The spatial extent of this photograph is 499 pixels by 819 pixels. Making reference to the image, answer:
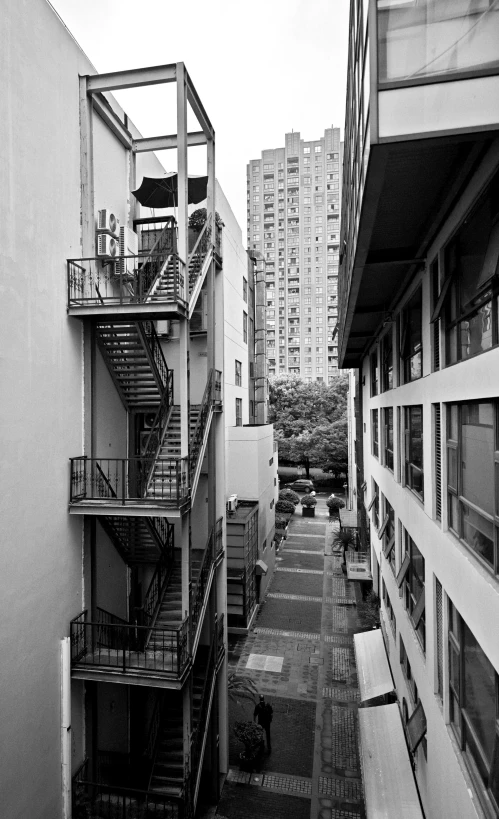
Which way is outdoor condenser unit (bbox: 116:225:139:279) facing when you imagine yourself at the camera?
facing the viewer and to the right of the viewer

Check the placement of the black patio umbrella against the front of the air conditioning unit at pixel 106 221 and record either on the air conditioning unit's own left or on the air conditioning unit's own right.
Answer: on the air conditioning unit's own left

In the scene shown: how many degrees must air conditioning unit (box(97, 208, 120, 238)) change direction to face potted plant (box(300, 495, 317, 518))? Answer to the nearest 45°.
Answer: approximately 90° to its left

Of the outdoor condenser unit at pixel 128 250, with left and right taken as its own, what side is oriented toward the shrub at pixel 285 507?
left

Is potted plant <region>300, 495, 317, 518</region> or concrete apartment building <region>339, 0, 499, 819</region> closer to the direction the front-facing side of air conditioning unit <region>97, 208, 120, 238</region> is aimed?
the concrete apartment building

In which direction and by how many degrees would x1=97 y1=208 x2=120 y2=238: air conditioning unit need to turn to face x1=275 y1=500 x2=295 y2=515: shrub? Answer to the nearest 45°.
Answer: approximately 90° to its left

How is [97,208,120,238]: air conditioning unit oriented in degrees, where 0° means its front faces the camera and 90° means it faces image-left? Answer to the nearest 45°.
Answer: approximately 315°

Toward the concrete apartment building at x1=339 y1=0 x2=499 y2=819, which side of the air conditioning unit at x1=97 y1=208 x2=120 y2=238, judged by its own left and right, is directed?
front

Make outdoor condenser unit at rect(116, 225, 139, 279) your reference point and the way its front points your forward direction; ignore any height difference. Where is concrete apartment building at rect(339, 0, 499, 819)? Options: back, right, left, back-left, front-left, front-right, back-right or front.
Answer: front

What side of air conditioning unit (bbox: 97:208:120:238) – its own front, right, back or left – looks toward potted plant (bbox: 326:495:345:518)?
left
